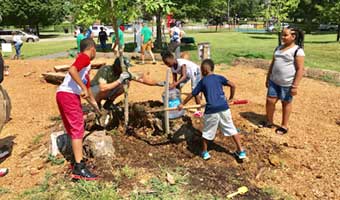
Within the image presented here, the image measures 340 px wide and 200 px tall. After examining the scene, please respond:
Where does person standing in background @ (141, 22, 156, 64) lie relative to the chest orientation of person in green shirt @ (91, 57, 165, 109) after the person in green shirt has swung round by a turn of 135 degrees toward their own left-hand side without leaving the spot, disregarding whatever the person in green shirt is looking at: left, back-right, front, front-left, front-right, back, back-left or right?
front-right

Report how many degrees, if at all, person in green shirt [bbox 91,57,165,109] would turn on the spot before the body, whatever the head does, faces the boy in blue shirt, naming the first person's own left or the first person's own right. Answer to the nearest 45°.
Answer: approximately 45° to the first person's own right

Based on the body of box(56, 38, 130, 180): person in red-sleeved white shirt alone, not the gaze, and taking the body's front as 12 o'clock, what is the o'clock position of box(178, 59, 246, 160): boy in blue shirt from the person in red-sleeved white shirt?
The boy in blue shirt is roughly at 12 o'clock from the person in red-sleeved white shirt.

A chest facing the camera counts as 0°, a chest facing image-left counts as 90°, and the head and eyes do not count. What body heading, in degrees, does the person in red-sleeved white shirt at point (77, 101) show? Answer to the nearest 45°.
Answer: approximately 270°

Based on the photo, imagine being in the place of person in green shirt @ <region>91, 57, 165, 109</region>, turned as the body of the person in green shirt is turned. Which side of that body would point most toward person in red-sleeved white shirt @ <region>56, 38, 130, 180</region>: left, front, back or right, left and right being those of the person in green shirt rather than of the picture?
right

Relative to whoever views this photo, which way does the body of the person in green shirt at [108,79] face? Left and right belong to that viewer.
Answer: facing to the right of the viewer

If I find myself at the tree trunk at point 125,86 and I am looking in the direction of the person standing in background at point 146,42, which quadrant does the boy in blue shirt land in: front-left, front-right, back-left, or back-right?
back-right

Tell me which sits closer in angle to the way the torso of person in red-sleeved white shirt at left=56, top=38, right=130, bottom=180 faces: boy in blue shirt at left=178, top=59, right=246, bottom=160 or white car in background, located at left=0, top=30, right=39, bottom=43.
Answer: the boy in blue shirt

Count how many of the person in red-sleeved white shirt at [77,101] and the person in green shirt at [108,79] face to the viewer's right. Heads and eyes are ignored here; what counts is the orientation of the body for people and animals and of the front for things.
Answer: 2

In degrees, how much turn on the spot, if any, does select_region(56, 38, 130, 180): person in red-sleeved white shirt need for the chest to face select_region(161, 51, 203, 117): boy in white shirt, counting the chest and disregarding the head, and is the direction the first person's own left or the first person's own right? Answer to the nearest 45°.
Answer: approximately 45° to the first person's own left
